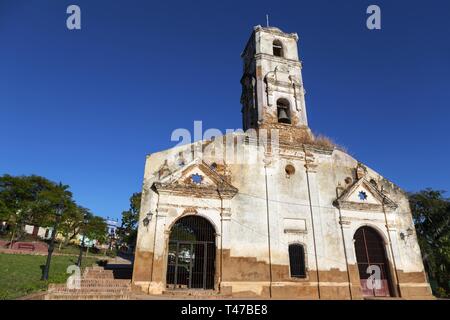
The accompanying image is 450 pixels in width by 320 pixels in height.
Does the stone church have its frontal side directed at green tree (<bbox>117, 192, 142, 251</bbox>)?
no

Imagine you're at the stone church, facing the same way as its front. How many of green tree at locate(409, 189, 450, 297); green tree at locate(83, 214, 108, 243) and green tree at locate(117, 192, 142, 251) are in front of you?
0

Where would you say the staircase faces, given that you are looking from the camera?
facing the viewer

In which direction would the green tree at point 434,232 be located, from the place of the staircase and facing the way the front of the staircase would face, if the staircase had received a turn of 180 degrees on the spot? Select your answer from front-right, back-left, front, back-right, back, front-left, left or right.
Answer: right

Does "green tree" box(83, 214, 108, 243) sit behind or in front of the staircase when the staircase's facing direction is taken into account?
behind

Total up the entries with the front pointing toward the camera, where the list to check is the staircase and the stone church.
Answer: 2

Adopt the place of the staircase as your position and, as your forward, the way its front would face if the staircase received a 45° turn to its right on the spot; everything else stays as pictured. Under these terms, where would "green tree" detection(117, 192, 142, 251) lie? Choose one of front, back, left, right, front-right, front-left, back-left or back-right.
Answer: back-right

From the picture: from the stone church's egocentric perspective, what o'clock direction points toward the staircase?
The staircase is roughly at 2 o'clock from the stone church.

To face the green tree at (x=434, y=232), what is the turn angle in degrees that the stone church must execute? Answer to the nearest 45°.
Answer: approximately 135° to its left

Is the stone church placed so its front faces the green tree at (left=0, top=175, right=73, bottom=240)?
no

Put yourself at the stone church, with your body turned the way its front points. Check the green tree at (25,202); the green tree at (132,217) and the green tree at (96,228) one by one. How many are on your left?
0

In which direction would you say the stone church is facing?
toward the camera

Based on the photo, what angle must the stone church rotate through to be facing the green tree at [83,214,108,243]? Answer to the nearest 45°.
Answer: approximately 135° to its right
